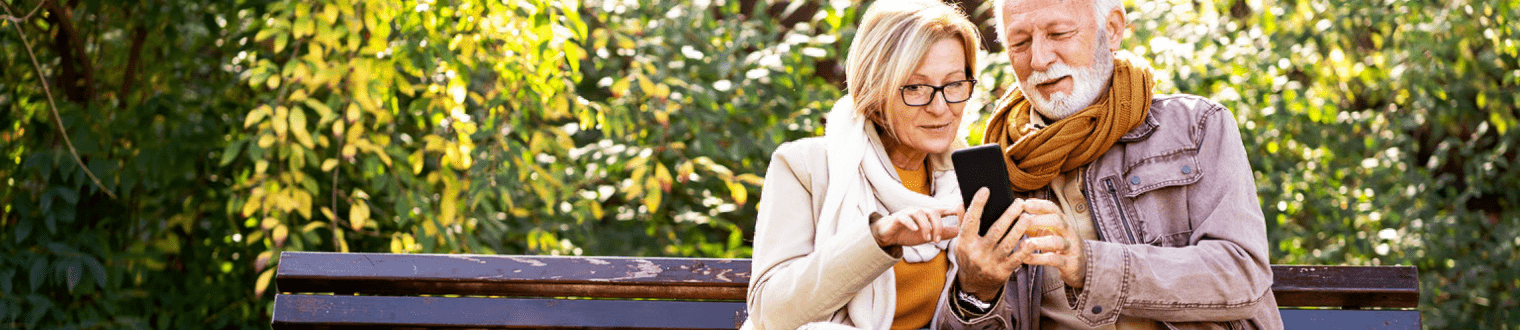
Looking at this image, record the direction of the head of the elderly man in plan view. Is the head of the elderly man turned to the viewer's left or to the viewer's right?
to the viewer's left

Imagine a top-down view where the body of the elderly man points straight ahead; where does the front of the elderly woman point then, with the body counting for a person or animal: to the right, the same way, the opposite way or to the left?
to the left

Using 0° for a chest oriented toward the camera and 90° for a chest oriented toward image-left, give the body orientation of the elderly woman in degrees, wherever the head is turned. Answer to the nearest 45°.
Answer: approximately 315°

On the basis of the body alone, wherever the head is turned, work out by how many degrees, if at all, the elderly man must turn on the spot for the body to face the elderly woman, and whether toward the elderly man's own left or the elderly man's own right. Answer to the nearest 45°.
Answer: approximately 45° to the elderly man's own right

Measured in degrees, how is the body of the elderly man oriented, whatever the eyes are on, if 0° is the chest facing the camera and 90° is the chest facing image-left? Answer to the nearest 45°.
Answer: approximately 45°

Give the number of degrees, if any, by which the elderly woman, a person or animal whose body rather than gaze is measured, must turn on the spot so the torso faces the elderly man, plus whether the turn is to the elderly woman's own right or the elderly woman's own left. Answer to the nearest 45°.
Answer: approximately 45° to the elderly woman's own left
